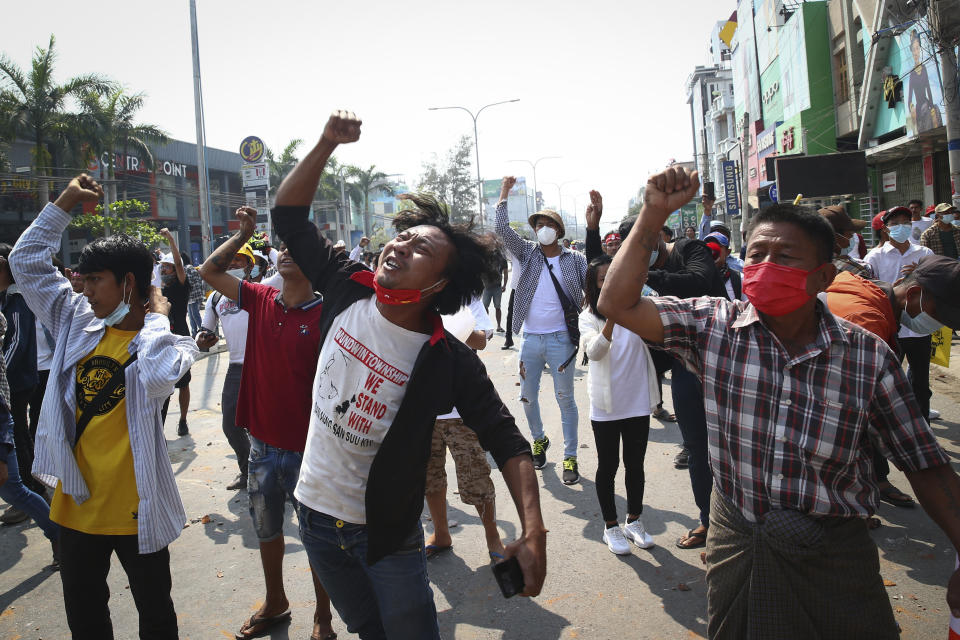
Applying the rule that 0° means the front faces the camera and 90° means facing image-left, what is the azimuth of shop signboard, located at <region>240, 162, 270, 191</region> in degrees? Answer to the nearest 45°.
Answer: approximately 0°

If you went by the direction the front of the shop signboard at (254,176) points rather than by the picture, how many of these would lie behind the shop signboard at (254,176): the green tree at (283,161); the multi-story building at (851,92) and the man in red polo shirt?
1

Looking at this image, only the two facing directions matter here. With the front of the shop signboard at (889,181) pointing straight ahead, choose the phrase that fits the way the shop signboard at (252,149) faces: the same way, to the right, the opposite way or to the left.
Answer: to the left

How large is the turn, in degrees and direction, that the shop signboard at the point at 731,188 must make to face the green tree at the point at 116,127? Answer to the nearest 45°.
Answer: approximately 90° to its right

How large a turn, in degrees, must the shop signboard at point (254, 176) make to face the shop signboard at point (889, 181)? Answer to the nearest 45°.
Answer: approximately 45° to its left

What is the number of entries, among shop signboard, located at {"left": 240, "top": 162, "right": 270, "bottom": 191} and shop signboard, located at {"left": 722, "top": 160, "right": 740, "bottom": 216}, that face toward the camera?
2

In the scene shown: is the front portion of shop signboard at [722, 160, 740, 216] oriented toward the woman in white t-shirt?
yes

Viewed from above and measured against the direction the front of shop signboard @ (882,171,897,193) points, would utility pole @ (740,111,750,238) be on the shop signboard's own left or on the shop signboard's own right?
on the shop signboard's own right

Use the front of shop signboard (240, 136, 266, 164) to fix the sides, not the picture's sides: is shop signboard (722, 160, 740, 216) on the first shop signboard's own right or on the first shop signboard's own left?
on the first shop signboard's own left
